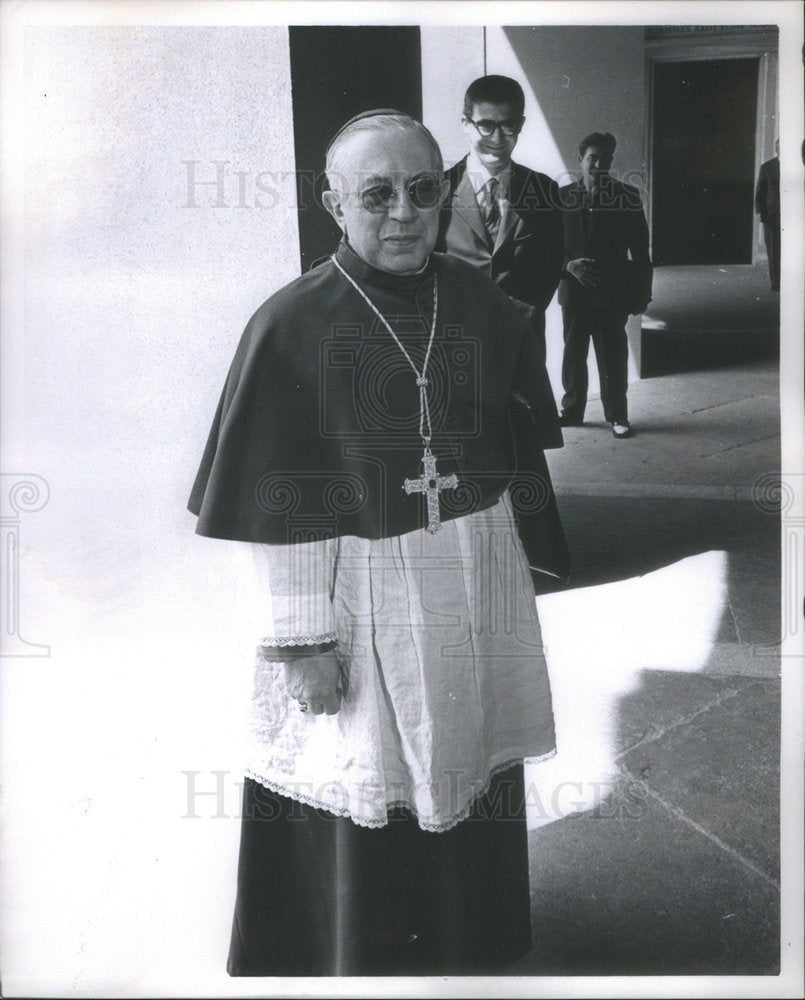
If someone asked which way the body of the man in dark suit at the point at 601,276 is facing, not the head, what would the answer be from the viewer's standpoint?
toward the camera

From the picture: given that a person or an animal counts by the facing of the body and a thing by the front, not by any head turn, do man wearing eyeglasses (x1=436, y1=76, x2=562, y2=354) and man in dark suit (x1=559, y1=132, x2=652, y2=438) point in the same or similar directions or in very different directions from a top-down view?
same or similar directions

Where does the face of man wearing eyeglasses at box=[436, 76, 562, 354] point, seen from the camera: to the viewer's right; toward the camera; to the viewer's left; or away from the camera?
toward the camera

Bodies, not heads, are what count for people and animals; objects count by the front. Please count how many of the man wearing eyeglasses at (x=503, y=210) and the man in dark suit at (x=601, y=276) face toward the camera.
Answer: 2

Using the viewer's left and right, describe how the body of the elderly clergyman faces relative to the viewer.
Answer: facing the viewer and to the right of the viewer

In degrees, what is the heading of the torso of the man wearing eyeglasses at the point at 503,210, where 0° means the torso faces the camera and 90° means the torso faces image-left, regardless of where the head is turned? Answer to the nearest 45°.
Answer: approximately 0°
